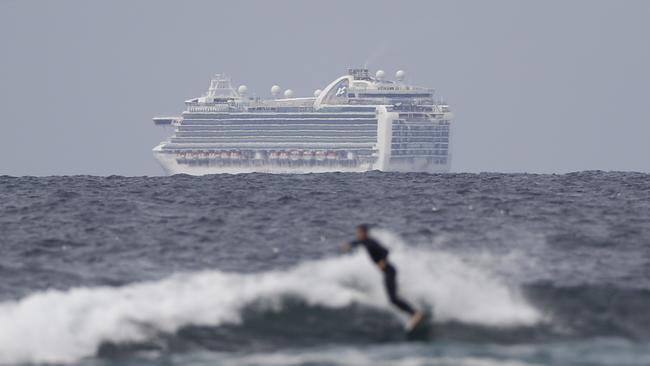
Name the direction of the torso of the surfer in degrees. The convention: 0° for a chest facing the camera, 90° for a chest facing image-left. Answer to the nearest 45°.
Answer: approximately 90°
